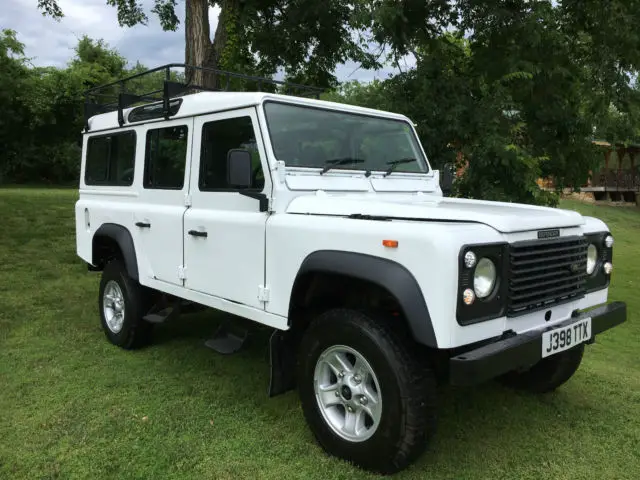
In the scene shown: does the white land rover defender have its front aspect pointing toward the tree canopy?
no

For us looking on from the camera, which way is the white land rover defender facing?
facing the viewer and to the right of the viewer
